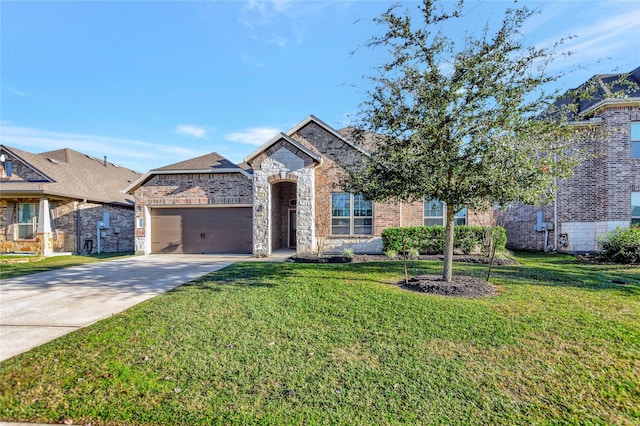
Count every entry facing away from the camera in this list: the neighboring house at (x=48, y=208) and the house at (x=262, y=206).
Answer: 0

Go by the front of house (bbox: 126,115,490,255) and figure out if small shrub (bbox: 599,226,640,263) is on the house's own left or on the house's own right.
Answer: on the house's own left

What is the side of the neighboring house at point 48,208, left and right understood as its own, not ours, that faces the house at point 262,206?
left

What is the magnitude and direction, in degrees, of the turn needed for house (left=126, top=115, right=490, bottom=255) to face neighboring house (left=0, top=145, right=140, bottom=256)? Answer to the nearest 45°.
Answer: approximately 90° to its right

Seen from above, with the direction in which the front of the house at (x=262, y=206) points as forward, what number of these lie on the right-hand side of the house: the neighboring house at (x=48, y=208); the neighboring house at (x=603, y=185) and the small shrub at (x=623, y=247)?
1

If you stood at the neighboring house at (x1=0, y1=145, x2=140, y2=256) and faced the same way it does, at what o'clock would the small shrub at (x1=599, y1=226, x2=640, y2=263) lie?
The small shrub is roughly at 9 o'clock from the neighboring house.

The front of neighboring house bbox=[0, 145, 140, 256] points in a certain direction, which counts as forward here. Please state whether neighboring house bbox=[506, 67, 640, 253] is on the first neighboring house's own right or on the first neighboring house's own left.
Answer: on the first neighboring house's own left

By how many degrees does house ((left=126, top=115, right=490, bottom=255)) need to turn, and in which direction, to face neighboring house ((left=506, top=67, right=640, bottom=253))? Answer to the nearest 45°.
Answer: approximately 90° to its left

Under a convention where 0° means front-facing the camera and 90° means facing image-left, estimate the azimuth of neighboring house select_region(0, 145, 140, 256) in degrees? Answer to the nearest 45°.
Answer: approximately 45°
